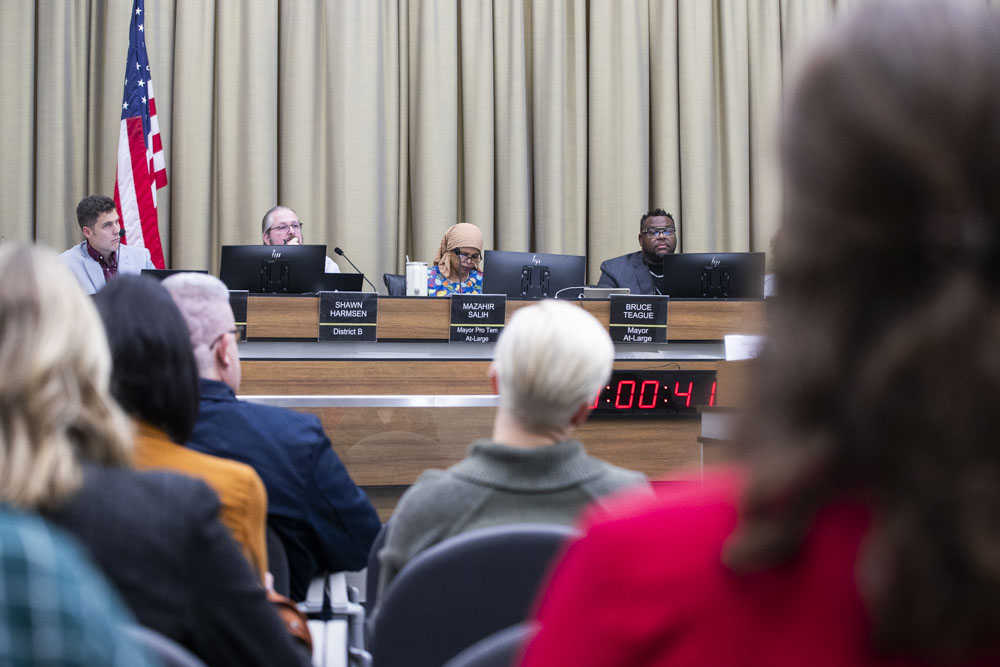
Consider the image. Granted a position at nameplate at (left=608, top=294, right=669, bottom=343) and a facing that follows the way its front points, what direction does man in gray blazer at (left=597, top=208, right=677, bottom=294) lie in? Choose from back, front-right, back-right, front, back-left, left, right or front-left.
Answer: back

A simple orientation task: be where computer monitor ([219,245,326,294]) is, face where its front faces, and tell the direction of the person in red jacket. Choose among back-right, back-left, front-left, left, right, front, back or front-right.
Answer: back

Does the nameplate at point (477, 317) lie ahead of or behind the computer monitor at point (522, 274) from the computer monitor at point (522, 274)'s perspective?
behind

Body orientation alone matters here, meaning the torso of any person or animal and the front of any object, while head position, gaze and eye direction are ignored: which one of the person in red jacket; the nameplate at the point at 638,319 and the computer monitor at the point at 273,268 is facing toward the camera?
the nameplate

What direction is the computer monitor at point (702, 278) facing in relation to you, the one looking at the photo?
facing away from the viewer

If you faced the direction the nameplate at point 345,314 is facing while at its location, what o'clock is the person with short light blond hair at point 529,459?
The person with short light blond hair is roughly at 12 o'clock from the nameplate.

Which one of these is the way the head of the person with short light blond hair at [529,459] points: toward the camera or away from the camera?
away from the camera

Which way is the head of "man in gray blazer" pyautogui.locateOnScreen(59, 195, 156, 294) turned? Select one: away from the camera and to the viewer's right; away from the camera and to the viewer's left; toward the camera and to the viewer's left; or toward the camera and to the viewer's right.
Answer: toward the camera and to the viewer's right

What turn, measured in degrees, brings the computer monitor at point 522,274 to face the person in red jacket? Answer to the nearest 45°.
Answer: approximately 180°

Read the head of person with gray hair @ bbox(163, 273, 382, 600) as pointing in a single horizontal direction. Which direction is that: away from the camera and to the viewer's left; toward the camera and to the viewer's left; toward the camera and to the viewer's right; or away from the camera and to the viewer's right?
away from the camera and to the viewer's right

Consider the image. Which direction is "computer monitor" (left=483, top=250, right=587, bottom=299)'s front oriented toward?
away from the camera

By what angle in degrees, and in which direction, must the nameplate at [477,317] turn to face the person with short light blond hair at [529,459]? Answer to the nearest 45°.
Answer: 0° — it already faces them

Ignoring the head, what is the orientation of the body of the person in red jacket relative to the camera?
away from the camera

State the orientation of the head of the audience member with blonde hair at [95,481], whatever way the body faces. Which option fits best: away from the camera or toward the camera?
away from the camera

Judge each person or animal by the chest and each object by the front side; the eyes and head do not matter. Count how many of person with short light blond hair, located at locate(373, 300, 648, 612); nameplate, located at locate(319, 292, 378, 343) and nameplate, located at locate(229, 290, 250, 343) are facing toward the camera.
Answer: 2

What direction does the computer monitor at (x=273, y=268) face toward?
away from the camera
